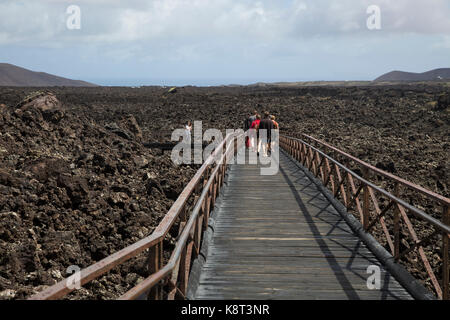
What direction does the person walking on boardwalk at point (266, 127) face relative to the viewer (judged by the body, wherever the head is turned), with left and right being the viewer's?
facing away from the viewer
